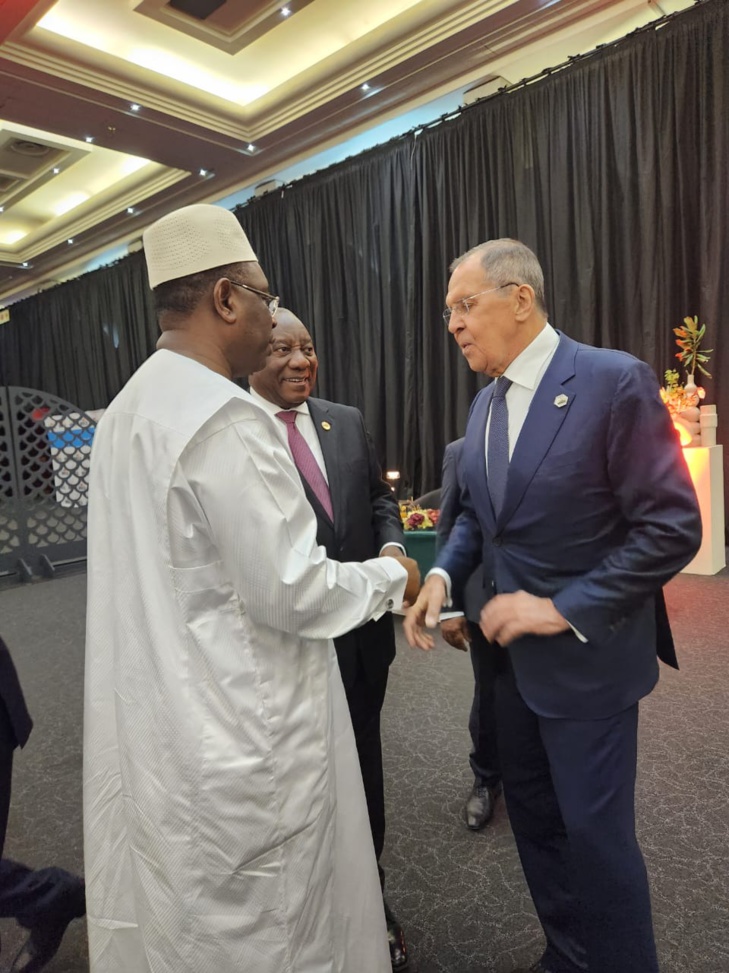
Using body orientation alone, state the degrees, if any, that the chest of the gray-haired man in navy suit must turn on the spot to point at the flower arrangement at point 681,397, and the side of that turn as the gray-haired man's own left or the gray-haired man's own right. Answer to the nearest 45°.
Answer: approximately 135° to the gray-haired man's own right

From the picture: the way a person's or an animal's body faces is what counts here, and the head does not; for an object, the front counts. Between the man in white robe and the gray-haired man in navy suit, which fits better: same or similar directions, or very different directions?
very different directions

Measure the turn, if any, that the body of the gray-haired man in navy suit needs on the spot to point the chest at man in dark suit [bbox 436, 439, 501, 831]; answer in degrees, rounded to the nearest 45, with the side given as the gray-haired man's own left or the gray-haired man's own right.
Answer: approximately 135° to the gray-haired man's own right

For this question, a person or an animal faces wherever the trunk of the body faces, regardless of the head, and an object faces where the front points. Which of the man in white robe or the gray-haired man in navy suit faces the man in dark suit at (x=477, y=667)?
the man in white robe

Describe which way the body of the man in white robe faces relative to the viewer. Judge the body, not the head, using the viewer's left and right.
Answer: facing away from the viewer and to the right of the viewer

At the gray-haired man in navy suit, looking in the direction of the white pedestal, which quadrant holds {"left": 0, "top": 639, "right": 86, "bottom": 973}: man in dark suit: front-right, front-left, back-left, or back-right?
back-left

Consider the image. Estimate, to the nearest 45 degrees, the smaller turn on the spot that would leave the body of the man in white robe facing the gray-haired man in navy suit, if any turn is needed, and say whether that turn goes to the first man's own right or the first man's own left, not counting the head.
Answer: approximately 45° to the first man's own right

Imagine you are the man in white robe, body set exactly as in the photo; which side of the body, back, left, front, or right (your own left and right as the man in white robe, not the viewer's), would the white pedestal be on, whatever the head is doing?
front

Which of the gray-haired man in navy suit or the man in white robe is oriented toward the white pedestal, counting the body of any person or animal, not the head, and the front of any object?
the man in white robe

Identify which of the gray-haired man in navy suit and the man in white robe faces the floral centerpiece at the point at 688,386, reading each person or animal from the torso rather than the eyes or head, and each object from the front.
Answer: the man in white robe

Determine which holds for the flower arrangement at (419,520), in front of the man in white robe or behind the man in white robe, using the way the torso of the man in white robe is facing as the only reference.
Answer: in front

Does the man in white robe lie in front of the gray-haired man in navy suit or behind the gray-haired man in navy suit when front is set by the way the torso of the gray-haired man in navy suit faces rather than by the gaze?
in front

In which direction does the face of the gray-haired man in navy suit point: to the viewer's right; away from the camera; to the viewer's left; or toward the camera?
to the viewer's left

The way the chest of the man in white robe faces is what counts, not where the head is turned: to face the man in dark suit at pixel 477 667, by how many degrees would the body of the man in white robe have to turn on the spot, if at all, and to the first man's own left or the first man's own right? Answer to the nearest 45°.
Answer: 0° — they already face them

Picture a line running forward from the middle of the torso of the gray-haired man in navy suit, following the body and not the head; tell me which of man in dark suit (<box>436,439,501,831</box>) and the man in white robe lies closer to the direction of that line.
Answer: the man in white robe

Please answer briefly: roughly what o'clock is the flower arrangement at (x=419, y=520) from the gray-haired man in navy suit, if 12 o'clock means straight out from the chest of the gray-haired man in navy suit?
The flower arrangement is roughly at 4 o'clock from the gray-haired man in navy suit.

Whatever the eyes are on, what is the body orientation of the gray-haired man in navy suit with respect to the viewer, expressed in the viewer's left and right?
facing the viewer and to the left of the viewer
